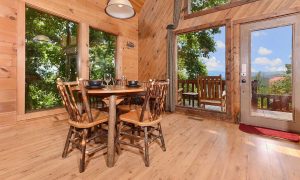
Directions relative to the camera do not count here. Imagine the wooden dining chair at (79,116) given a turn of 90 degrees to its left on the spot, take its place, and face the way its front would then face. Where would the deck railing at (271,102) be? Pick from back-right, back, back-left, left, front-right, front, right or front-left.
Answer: back-right

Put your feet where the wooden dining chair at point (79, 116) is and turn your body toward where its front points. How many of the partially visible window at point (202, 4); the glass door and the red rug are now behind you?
0

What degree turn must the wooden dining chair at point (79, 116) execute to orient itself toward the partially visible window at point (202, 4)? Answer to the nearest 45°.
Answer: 0° — it already faces it

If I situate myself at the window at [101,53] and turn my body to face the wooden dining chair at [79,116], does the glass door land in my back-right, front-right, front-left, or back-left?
front-left

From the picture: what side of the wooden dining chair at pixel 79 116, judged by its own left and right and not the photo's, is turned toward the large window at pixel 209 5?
front

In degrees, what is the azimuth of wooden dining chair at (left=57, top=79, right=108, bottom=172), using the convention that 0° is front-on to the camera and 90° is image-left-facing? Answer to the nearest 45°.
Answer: approximately 225°

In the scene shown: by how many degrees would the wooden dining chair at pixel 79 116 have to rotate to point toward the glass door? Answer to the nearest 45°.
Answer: approximately 45° to its right

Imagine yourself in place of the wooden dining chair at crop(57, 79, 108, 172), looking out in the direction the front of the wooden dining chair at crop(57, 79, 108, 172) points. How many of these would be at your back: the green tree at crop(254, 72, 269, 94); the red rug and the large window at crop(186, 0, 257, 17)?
0

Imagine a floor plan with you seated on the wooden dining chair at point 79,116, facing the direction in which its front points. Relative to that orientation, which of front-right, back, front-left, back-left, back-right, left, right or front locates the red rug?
front-right
